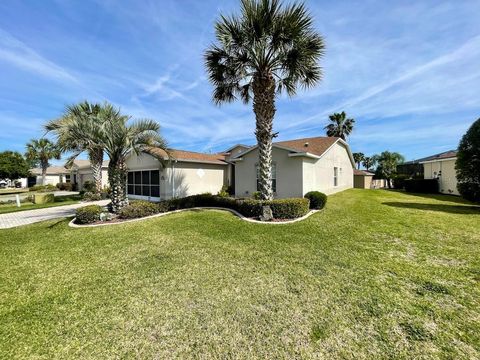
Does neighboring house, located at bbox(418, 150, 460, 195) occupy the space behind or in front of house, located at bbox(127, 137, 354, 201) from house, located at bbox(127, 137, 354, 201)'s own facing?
behind

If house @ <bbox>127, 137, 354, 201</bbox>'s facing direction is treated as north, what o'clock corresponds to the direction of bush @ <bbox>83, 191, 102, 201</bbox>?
The bush is roughly at 2 o'clock from the house.

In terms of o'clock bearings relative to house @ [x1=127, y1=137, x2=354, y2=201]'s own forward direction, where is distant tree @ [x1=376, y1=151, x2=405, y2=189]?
The distant tree is roughly at 6 o'clock from the house.

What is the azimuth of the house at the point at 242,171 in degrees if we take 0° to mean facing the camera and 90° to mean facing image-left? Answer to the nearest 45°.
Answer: approximately 45°

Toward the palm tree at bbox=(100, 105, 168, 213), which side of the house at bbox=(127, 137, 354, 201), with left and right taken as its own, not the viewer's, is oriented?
front

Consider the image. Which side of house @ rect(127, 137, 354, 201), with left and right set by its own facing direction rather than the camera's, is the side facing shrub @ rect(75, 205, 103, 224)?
front

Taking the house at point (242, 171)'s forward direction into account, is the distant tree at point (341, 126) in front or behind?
behind

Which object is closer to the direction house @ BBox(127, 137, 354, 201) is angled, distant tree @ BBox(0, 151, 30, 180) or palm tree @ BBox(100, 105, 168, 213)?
the palm tree

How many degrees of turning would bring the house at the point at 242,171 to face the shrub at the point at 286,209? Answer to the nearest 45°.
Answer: approximately 45° to its left

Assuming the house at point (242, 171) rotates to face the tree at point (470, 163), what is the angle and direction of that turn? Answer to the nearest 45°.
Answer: approximately 90° to its left

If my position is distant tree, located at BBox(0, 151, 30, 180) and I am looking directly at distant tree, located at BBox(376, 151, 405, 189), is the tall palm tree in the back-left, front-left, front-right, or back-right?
front-right

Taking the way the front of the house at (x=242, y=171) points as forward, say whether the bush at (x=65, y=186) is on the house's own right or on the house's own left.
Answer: on the house's own right

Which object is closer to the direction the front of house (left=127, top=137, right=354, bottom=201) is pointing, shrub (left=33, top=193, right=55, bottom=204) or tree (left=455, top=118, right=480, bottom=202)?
the shrub
